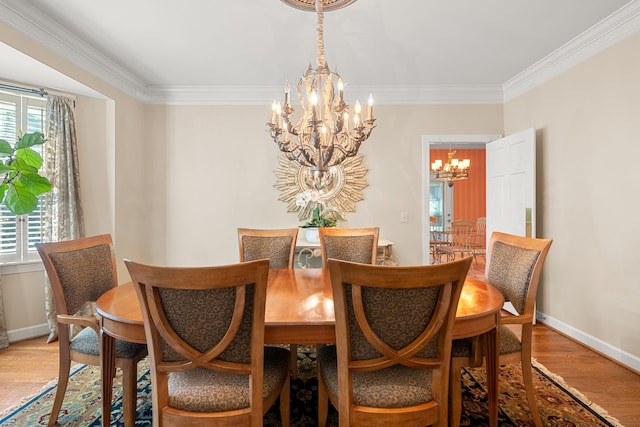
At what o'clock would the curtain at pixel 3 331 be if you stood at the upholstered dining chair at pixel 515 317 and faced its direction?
The curtain is roughly at 1 o'clock from the upholstered dining chair.

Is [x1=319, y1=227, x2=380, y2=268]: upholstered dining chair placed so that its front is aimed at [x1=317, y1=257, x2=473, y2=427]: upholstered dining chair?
yes

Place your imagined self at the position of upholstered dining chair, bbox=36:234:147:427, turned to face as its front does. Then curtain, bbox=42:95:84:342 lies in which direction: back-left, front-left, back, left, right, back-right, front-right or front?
back-left

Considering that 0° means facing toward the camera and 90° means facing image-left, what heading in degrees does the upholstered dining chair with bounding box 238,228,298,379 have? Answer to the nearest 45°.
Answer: approximately 0°

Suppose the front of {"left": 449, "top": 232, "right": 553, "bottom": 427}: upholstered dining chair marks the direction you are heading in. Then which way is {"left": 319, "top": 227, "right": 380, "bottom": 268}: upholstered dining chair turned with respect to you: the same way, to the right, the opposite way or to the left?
to the left

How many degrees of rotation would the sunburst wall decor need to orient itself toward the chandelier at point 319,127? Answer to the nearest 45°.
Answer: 0° — it already faces it

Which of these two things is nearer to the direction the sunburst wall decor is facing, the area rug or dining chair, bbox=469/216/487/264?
the area rug

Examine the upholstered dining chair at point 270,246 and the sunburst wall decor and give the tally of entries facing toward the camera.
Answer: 2

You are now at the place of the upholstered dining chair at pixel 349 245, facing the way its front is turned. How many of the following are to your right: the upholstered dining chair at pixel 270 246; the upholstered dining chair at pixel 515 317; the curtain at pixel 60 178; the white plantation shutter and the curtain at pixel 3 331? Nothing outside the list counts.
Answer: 4

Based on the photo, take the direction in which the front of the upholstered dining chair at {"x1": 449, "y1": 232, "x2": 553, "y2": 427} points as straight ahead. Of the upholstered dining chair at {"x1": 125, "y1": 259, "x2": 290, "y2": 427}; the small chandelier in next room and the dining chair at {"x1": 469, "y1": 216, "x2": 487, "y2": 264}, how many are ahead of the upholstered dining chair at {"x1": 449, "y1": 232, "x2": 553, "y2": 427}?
1

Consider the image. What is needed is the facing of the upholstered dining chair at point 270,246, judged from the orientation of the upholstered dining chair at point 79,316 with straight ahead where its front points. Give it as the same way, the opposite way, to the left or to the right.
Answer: to the right

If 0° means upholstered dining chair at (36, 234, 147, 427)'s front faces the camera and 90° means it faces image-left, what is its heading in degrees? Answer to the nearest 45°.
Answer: approximately 315°

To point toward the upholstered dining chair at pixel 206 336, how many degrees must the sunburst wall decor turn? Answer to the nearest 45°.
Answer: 0° — it already faces it

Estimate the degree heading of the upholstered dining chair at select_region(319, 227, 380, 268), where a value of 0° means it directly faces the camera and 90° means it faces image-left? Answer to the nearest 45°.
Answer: approximately 0°

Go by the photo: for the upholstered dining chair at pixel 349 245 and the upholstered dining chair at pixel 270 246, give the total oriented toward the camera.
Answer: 2
